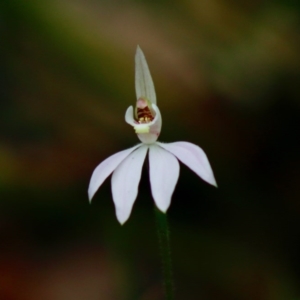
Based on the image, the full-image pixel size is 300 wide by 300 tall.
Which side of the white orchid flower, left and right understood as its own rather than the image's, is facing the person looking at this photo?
front
